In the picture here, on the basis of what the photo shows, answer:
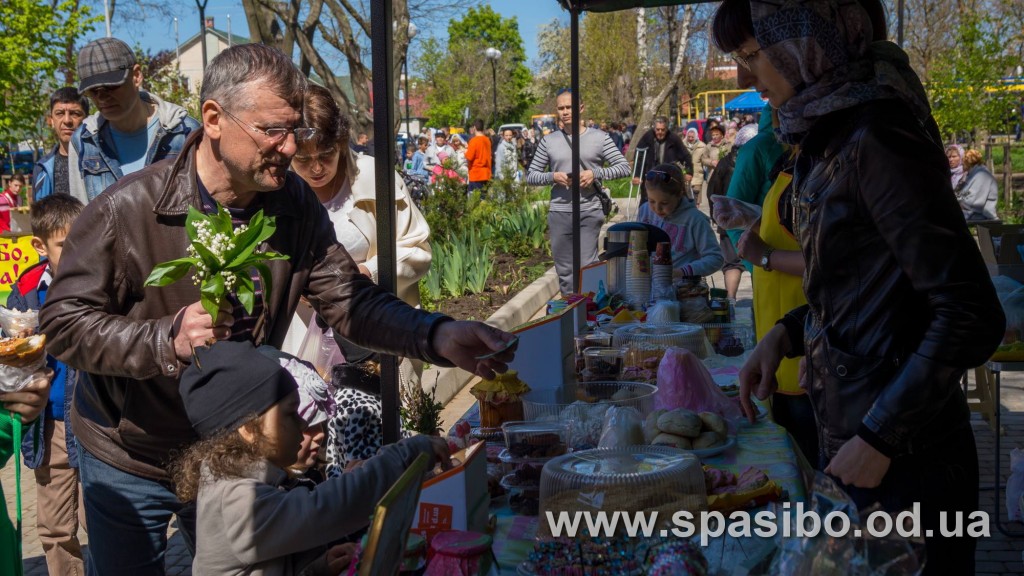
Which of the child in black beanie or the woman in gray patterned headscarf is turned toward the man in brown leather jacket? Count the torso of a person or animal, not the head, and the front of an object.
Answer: the woman in gray patterned headscarf

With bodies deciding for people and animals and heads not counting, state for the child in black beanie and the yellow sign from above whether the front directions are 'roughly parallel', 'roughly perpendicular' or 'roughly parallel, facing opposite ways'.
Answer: roughly perpendicular

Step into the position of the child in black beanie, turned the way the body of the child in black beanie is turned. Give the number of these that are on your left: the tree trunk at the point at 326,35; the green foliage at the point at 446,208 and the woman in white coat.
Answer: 3

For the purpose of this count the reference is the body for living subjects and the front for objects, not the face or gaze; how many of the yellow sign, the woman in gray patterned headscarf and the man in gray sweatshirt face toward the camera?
2

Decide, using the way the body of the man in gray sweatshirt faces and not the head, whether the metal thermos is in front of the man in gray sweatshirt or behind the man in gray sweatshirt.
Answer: in front

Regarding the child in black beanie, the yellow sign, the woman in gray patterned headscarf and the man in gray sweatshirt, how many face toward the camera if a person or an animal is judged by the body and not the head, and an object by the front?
2

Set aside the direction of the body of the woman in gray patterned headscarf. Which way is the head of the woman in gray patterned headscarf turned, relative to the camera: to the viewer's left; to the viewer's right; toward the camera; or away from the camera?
to the viewer's left

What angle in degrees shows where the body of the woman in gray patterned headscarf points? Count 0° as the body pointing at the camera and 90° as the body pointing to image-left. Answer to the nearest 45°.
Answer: approximately 90°

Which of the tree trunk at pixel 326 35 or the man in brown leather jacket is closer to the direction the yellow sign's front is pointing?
the man in brown leather jacket

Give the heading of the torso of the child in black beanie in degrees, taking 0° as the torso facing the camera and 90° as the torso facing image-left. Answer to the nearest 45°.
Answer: approximately 270°

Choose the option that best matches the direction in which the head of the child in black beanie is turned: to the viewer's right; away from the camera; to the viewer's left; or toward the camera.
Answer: to the viewer's right

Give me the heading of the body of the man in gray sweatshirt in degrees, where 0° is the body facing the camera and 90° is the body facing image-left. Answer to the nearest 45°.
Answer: approximately 0°

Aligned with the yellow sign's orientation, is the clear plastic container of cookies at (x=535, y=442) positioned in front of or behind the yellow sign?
in front

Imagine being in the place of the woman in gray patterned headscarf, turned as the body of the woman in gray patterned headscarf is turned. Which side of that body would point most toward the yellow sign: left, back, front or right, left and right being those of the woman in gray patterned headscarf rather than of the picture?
front
